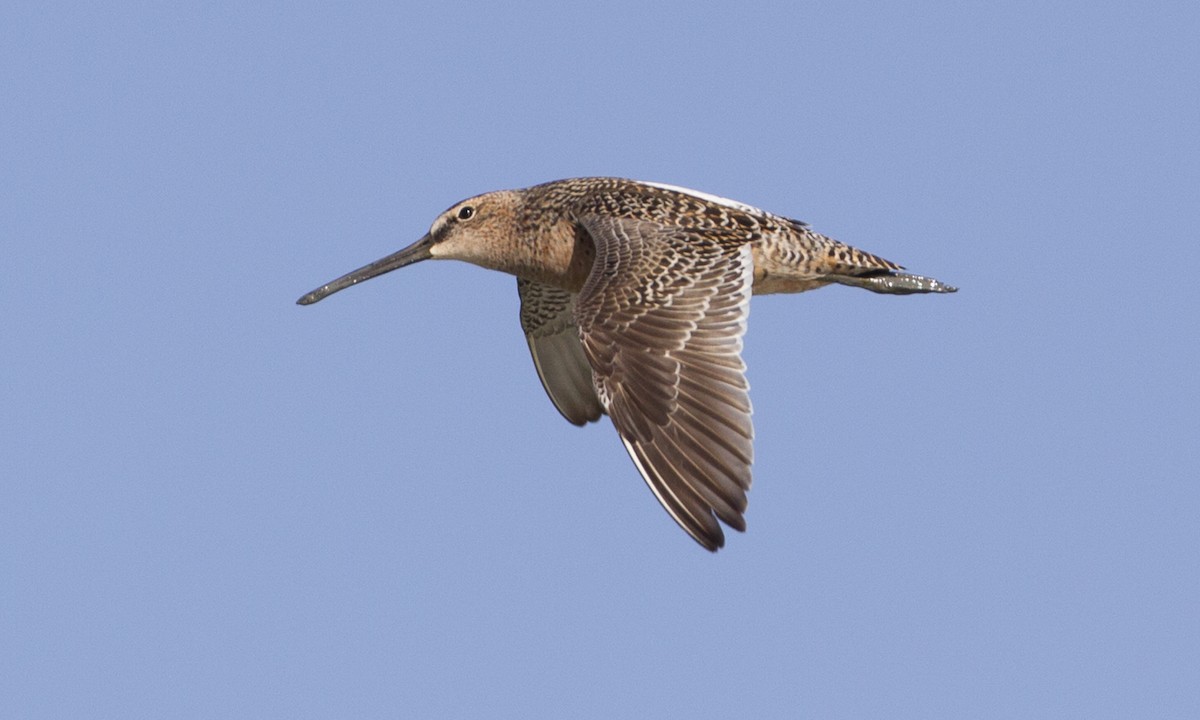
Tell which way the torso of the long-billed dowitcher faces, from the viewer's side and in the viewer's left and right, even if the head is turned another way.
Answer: facing to the left of the viewer
